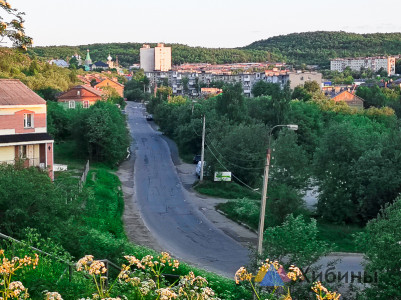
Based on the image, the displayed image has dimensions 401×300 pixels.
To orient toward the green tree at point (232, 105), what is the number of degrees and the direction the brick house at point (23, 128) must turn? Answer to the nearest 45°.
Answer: approximately 135° to its left

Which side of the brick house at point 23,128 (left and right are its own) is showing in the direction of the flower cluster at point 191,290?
front

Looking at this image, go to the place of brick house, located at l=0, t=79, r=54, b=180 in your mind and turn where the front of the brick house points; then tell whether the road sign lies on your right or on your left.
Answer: on your left

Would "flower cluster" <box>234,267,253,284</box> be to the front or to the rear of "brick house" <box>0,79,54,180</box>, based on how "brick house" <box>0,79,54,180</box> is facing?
to the front

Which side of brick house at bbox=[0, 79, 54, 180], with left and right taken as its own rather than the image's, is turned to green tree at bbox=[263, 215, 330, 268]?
front

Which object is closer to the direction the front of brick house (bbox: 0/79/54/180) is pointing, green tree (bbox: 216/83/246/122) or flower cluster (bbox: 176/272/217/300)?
the flower cluster

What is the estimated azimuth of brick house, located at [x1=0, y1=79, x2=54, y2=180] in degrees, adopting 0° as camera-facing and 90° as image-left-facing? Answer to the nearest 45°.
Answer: approximately 0°

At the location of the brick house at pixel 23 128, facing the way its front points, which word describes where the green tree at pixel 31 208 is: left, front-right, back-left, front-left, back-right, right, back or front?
front

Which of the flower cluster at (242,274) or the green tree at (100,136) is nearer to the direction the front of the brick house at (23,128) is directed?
the flower cluster

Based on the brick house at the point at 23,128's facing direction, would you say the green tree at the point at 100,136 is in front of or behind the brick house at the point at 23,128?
behind
